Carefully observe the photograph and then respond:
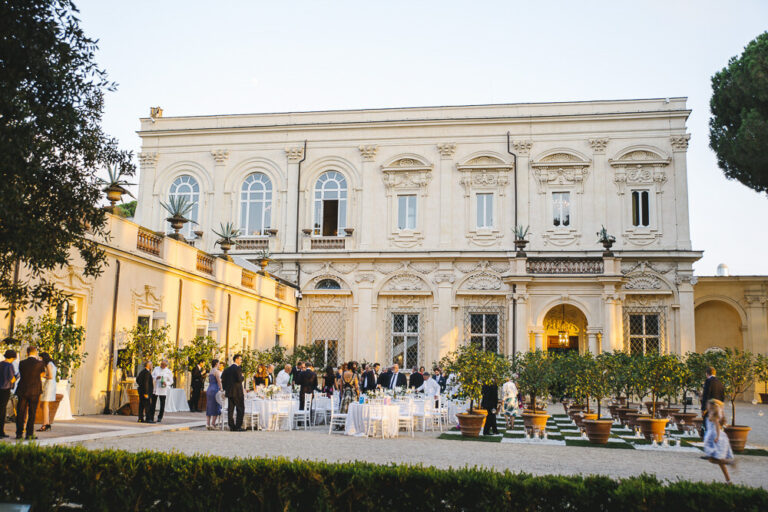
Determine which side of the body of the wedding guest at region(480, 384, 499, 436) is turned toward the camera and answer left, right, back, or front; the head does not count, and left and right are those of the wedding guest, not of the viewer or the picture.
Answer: back

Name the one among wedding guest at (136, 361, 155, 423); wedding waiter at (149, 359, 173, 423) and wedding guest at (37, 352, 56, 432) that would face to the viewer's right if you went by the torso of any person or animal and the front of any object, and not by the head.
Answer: wedding guest at (136, 361, 155, 423)

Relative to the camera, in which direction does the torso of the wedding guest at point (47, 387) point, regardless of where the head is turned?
to the viewer's left

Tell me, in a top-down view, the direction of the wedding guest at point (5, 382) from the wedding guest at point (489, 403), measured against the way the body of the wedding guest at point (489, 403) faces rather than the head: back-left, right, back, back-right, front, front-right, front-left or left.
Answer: back-left

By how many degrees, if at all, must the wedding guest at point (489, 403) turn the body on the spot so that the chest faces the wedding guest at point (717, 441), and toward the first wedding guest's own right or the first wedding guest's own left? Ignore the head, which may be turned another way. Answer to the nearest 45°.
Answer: approximately 135° to the first wedding guest's own right

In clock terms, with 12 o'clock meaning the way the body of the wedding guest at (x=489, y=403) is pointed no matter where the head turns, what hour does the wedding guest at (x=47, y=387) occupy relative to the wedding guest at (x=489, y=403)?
the wedding guest at (x=47, y=387) is roughly at 8 o'clock from the wedding guest at (x=489, y=403).
